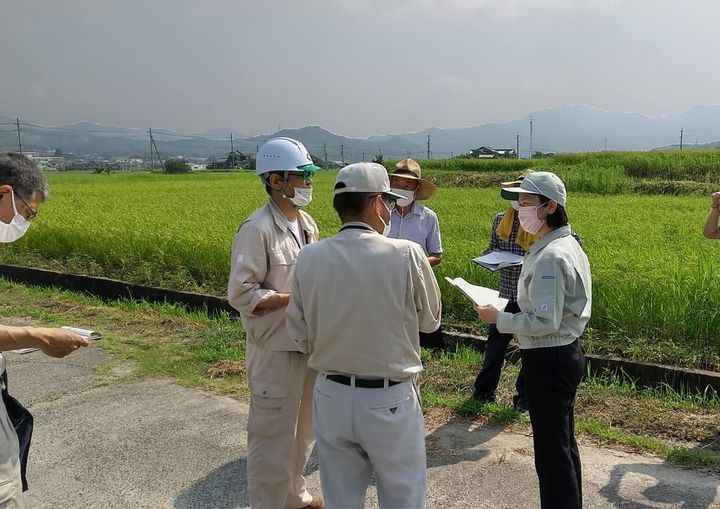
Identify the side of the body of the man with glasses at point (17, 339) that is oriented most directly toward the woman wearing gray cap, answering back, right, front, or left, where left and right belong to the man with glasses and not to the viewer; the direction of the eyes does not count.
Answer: front

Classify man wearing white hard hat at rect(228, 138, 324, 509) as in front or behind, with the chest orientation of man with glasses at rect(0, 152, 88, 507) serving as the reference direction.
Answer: in front

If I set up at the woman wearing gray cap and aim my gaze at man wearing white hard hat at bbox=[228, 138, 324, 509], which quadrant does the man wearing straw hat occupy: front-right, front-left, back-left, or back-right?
front-right

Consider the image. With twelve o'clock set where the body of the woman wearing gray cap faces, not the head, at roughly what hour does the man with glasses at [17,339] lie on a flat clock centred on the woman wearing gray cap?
The man with glasses is roughly at 11 o'clock from the woman wearing gray cap.

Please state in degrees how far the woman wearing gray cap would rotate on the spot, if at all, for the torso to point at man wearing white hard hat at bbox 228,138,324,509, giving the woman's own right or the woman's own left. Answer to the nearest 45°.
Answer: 0° — they already face them

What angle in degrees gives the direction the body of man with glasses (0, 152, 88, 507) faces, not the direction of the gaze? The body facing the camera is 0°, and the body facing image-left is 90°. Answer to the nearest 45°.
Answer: approximately 270°

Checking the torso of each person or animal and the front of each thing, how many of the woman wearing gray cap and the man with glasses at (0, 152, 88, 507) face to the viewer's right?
1

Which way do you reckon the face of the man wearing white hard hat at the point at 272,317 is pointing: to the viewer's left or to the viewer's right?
to the viewer's right

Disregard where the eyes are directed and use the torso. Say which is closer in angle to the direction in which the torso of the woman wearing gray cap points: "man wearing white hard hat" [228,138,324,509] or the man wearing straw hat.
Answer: the man wearing white hard hat

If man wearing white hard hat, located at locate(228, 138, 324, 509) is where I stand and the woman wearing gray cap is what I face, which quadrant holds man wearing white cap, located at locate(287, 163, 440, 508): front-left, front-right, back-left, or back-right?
front-right

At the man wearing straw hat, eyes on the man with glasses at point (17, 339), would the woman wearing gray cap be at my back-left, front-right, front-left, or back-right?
front-left

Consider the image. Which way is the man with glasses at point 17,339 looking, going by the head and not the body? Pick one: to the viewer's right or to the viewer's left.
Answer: to the viewer's right

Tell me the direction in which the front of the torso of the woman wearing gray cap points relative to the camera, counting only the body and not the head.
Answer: to the viewer's left
